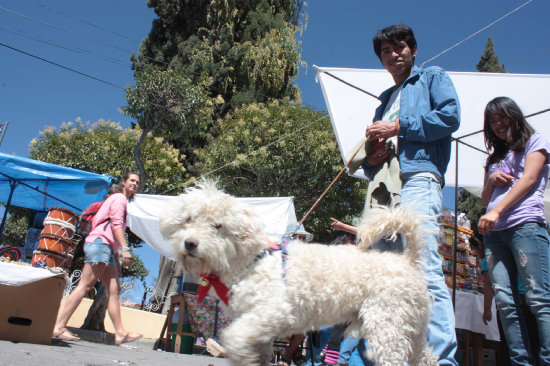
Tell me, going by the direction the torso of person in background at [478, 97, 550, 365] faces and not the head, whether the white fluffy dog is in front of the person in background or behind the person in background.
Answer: in front

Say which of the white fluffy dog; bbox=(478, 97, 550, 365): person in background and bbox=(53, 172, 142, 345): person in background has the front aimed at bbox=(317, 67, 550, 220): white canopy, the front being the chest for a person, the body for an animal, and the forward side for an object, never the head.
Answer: bbox=(53, 172, 142, 345): person in background

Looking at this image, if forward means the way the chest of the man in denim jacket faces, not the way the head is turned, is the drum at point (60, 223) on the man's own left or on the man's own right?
on the man's own right

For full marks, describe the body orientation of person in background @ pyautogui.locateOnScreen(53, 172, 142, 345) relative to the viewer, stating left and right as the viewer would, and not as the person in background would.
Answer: facing to the right of the viewer

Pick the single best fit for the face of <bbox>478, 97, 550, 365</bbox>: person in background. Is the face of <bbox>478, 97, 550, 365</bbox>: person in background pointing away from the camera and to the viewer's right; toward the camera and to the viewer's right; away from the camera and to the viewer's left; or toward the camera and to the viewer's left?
toward the camera and to the viewer's left

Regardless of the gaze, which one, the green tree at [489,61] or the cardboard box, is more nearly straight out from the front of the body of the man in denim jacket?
the cardboard box

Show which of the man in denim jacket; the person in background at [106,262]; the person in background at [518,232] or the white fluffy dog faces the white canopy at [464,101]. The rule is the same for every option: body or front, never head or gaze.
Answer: the person in background at [106,262]

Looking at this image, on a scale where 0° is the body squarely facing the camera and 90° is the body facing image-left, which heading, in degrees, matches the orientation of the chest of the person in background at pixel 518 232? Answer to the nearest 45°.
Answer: approximately 45°

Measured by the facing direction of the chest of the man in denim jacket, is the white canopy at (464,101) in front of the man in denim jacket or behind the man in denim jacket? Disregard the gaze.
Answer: behind

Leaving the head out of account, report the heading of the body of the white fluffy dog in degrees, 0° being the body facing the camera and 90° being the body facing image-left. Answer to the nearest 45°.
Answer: approximately 90°

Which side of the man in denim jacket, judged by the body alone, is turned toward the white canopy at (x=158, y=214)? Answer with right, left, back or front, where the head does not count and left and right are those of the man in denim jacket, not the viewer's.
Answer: right
